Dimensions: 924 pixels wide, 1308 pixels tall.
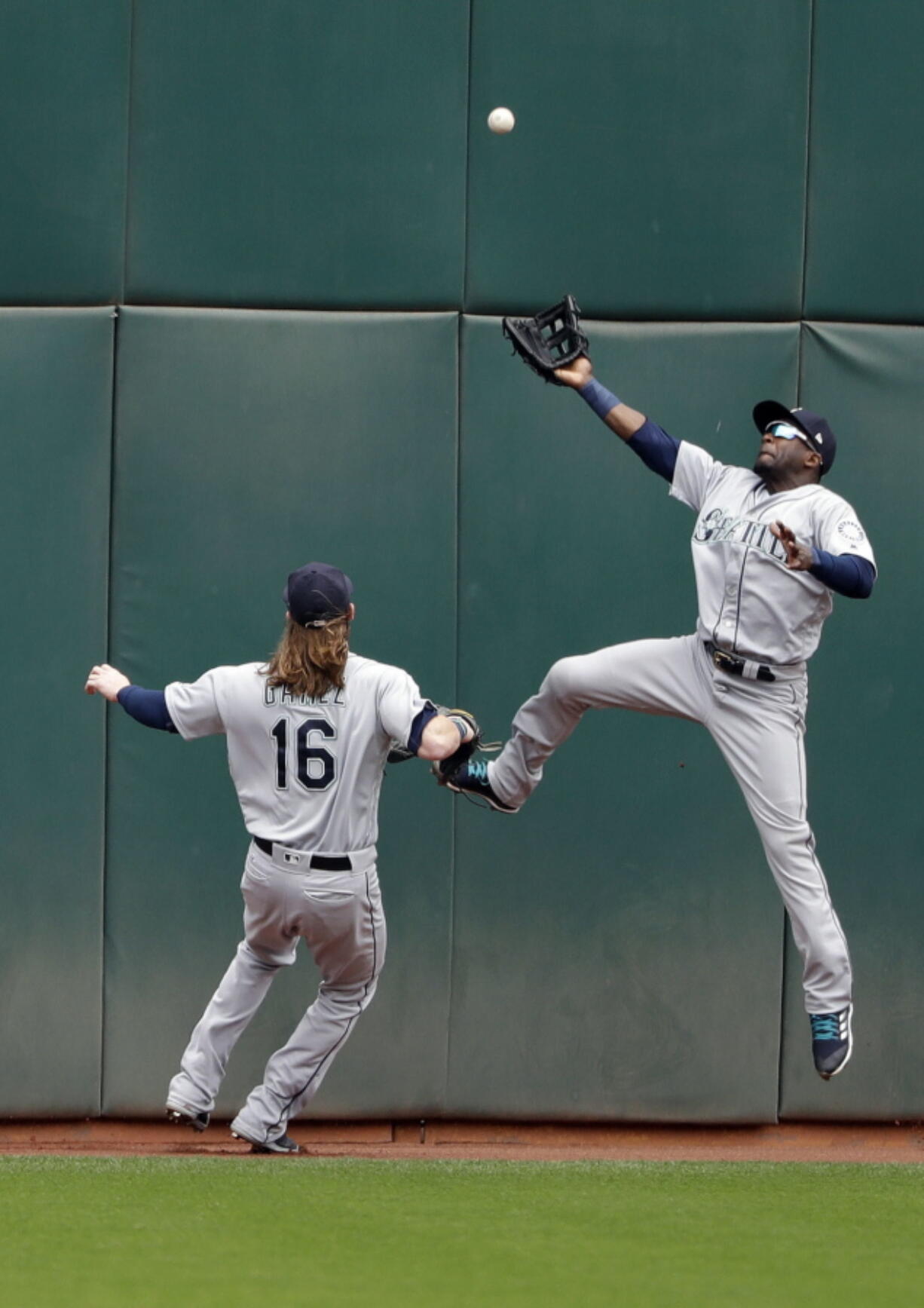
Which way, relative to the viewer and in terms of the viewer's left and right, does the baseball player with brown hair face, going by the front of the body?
facing away from the viewer

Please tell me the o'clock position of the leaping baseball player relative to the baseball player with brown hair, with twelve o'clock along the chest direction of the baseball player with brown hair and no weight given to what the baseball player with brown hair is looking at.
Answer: The leaping baseball player is roughly at 3 o'clock from the baseball player with brown hair.

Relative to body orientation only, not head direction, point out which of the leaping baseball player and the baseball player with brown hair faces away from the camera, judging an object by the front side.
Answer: the baseball player with brown hair

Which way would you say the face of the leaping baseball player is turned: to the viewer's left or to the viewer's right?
to the viewer's left

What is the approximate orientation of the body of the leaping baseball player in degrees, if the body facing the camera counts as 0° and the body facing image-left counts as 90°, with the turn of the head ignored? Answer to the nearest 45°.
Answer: approximately 45°

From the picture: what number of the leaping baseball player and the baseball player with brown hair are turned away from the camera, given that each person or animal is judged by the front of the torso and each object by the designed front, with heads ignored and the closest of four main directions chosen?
1
